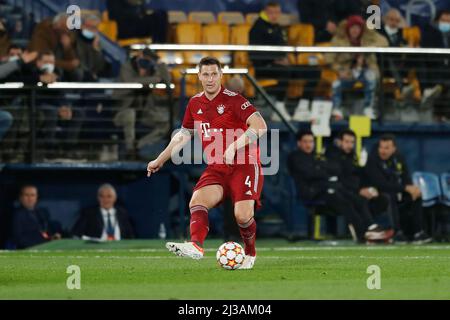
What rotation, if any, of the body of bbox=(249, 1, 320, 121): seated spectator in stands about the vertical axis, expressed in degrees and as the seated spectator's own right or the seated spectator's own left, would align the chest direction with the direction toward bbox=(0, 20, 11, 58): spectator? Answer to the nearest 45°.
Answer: approximately 135° to the seated spectator's own right

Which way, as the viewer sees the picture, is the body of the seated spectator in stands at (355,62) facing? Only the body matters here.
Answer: toward the camera

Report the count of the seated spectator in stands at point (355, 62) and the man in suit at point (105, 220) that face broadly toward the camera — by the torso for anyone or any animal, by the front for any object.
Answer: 2

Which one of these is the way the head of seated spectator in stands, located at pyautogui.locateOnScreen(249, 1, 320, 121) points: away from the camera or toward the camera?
toward the camera

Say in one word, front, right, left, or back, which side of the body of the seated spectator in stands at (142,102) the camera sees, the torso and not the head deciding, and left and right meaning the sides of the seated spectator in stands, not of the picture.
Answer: front

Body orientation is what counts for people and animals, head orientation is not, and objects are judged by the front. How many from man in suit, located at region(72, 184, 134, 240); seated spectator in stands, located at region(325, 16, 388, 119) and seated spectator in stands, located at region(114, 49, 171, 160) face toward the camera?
3

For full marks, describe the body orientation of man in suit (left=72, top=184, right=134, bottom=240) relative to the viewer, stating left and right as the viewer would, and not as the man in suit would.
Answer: facing the viewer

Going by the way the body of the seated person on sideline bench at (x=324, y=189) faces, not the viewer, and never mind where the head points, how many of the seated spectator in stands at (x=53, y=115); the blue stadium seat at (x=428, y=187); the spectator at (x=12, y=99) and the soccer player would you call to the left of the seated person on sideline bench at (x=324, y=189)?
1

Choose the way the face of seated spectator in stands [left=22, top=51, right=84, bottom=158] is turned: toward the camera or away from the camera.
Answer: toward the camera

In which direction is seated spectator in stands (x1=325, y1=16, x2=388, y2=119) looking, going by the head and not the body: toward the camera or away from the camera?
toward the camera

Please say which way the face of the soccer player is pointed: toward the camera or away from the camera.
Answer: toward the camera

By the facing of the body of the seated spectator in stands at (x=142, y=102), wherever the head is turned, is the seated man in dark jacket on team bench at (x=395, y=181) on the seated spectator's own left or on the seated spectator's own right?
on the seated spectator's own left

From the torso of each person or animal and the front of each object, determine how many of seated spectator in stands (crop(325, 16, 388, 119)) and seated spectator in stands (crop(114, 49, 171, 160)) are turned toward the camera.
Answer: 2

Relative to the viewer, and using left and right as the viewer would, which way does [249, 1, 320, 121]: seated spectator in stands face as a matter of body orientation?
facing the viewer and to the right of the viewer
